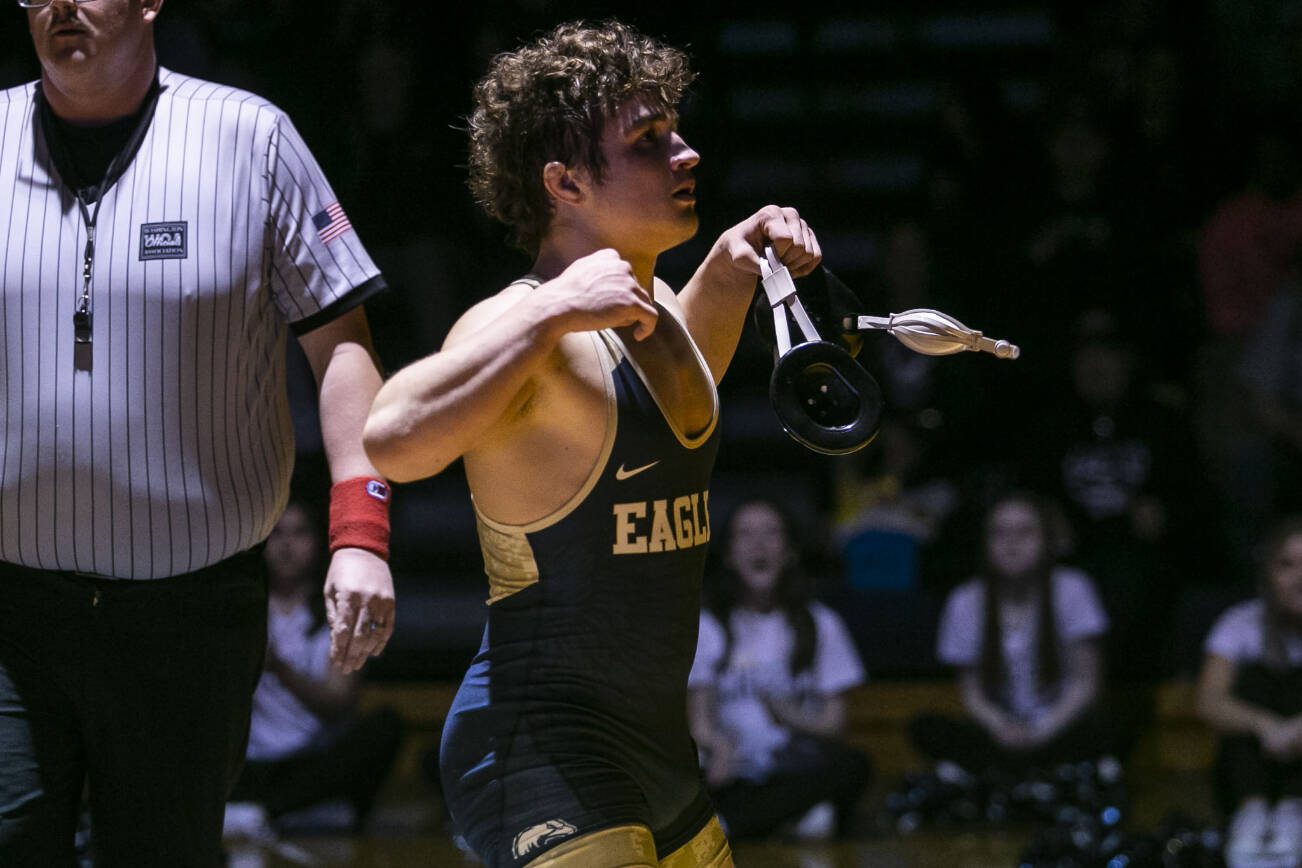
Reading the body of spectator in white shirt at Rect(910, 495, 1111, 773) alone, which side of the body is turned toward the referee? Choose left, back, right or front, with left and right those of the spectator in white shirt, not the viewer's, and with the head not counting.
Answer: front

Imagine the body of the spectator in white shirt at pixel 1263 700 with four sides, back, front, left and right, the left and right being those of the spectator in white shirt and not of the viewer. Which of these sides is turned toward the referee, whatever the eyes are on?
front

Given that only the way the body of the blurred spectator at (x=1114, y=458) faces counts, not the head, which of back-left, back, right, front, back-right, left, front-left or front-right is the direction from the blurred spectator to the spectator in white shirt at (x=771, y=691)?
front-right

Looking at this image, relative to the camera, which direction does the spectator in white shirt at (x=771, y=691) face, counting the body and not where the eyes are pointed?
toward the camera

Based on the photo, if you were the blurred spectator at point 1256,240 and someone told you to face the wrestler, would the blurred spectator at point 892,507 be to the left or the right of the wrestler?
right

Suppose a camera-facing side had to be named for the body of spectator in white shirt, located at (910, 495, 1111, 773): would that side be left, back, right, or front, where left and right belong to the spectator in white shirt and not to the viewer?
front

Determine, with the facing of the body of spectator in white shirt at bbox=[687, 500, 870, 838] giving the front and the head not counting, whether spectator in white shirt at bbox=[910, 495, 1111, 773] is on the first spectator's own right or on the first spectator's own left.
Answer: on the first spectator's own left

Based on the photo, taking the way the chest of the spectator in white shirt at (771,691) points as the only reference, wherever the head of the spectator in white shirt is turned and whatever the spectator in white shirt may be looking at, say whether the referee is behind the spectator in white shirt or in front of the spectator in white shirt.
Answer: in front

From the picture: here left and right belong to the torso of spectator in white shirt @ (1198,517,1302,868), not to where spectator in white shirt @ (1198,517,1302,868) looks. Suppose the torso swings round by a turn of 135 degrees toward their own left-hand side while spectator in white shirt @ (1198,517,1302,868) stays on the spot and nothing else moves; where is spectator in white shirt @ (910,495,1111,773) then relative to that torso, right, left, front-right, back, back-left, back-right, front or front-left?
back-left

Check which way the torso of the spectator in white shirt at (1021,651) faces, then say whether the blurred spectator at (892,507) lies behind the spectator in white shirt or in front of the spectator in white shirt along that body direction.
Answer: behind

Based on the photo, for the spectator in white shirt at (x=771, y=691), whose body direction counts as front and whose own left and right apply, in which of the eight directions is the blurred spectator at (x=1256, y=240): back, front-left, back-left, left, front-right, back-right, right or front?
back-left

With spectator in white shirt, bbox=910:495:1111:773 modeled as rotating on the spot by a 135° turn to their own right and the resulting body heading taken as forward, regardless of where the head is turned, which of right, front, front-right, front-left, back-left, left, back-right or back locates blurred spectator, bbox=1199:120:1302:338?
right

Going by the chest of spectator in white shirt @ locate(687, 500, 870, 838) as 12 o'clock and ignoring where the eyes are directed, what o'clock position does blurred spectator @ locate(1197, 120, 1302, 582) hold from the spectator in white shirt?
The blurred spectator is roughly at 8 o'clock from the spectator in white shirt.

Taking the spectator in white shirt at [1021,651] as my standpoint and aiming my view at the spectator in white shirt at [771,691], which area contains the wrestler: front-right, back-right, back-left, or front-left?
front-left

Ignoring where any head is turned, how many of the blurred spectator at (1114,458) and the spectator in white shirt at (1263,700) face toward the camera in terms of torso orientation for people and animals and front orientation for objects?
2

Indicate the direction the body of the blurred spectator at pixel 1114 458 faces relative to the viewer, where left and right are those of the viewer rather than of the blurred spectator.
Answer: facing the viewer

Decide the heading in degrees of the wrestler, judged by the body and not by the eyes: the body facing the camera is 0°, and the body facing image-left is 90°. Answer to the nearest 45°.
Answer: approximately 315°

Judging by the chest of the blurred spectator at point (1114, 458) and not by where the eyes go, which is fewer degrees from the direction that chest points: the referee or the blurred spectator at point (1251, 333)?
the referee
